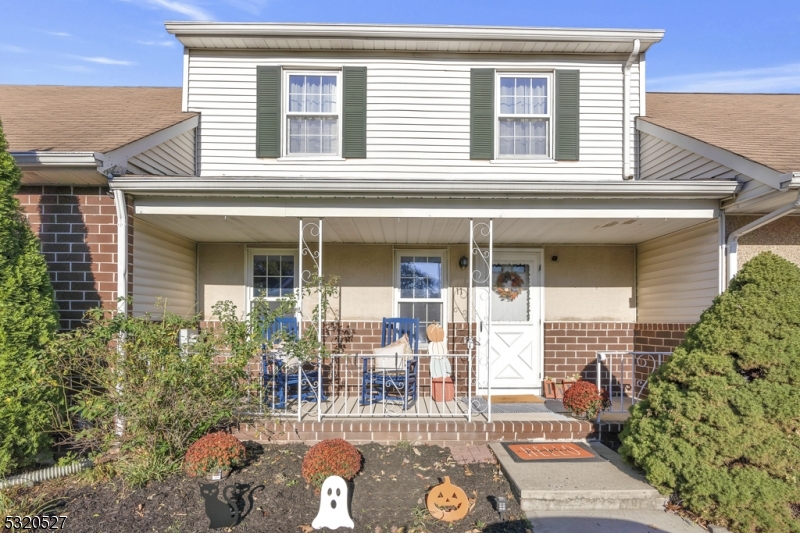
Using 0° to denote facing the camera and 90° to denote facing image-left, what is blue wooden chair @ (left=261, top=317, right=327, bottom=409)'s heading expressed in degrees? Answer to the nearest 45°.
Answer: approximately 315°

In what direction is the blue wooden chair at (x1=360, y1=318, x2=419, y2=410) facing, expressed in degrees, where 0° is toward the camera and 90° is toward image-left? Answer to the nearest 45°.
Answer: approximately 45°

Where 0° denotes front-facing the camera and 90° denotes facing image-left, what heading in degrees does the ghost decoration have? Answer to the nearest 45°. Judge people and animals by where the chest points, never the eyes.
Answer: approximately 0°

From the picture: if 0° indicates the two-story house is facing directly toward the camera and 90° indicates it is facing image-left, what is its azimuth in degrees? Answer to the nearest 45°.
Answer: approximately 0°
